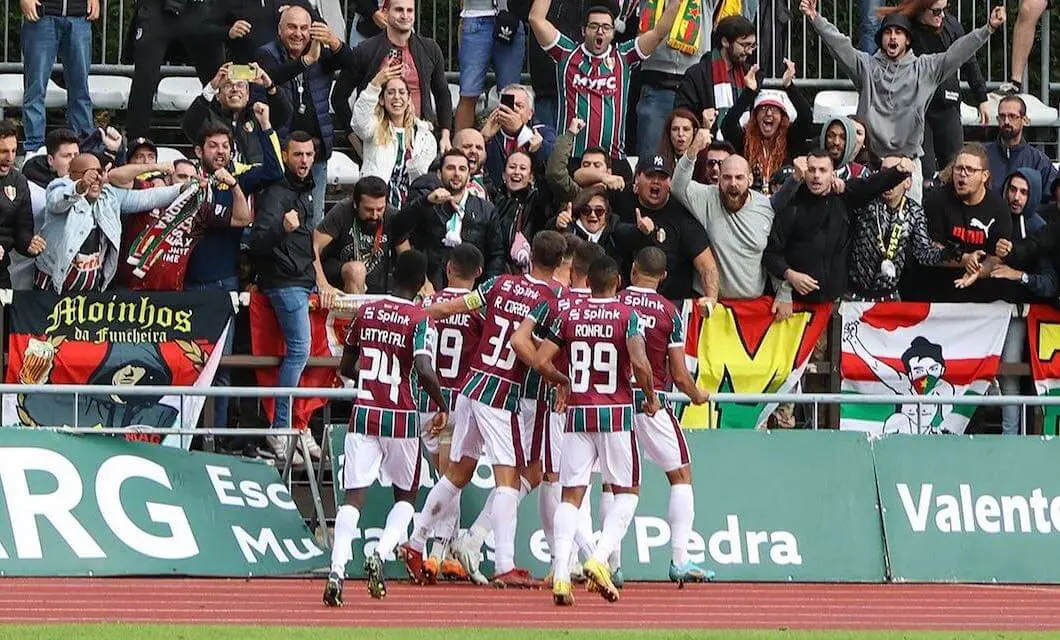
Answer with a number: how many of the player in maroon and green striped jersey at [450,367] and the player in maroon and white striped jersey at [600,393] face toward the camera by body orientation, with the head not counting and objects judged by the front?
0

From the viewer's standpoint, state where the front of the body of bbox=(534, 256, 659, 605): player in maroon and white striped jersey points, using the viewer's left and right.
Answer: facing away from the viewer

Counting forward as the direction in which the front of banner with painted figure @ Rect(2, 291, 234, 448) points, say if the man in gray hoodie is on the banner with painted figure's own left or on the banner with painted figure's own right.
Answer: on the banner with painted figure's own left

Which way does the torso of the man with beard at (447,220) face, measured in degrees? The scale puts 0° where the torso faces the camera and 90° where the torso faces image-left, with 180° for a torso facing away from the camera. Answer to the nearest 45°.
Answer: approximately 0°

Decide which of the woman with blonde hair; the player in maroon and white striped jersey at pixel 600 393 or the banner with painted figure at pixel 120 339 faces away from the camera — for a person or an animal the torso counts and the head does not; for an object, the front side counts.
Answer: the player in maroon and white striped jersey

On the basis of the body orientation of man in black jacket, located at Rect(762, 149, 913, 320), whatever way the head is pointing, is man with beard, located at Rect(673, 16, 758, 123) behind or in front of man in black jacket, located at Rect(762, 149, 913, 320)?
behind

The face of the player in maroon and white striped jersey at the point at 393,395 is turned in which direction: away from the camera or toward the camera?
away from the camera

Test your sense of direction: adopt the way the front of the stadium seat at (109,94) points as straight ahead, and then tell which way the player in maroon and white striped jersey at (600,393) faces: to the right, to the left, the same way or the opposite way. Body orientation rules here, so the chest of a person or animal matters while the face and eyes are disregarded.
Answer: the opposite way

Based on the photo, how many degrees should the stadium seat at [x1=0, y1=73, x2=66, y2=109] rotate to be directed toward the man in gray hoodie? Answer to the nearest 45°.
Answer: approximately 90° to its left

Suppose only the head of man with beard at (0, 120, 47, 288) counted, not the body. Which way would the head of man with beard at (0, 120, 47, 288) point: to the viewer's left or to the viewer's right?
to the viewer's right
